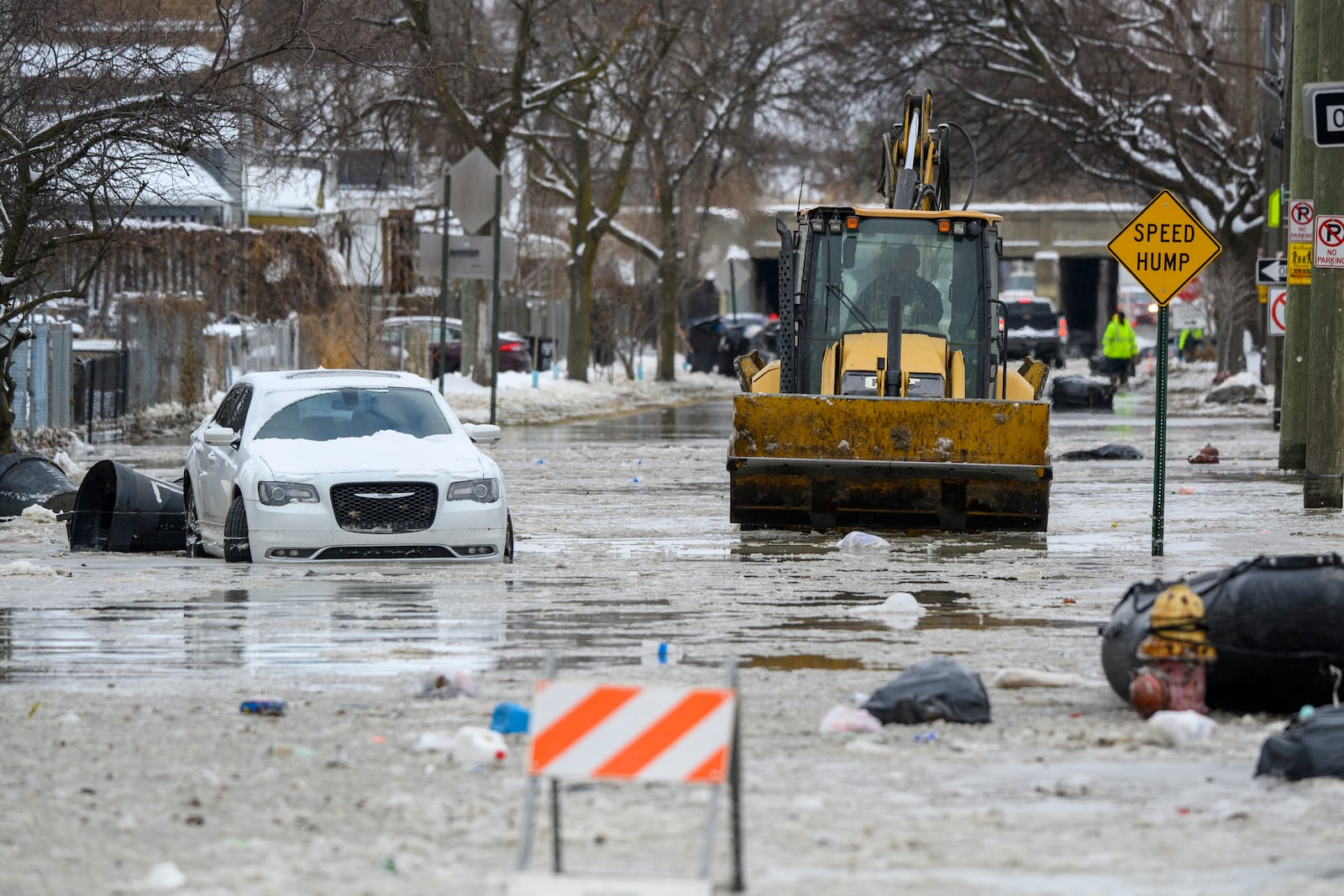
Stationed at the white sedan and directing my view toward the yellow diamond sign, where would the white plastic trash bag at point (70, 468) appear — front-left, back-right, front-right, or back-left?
back-left

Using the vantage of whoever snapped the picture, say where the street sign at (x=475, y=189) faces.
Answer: facing away from the viewer

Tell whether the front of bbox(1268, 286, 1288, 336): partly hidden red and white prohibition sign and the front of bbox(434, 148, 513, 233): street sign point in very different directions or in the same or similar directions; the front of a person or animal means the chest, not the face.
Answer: very different directions

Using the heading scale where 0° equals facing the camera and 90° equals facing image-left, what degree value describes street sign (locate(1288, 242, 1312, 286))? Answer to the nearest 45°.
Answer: approximately 0°

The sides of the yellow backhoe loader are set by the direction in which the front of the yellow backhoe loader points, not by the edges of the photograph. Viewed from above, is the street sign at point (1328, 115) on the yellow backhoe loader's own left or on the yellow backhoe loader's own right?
on the yellow backhoe loader's own left

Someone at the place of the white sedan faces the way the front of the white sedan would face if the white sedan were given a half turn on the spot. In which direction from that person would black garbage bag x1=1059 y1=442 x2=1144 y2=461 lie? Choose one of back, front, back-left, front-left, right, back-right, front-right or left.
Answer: front-right

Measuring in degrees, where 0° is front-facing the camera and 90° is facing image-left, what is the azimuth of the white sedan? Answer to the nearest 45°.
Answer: approximately 0°

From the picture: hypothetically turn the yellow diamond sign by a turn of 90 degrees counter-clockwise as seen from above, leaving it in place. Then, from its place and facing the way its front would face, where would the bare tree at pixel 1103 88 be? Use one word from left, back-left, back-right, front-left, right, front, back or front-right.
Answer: left
